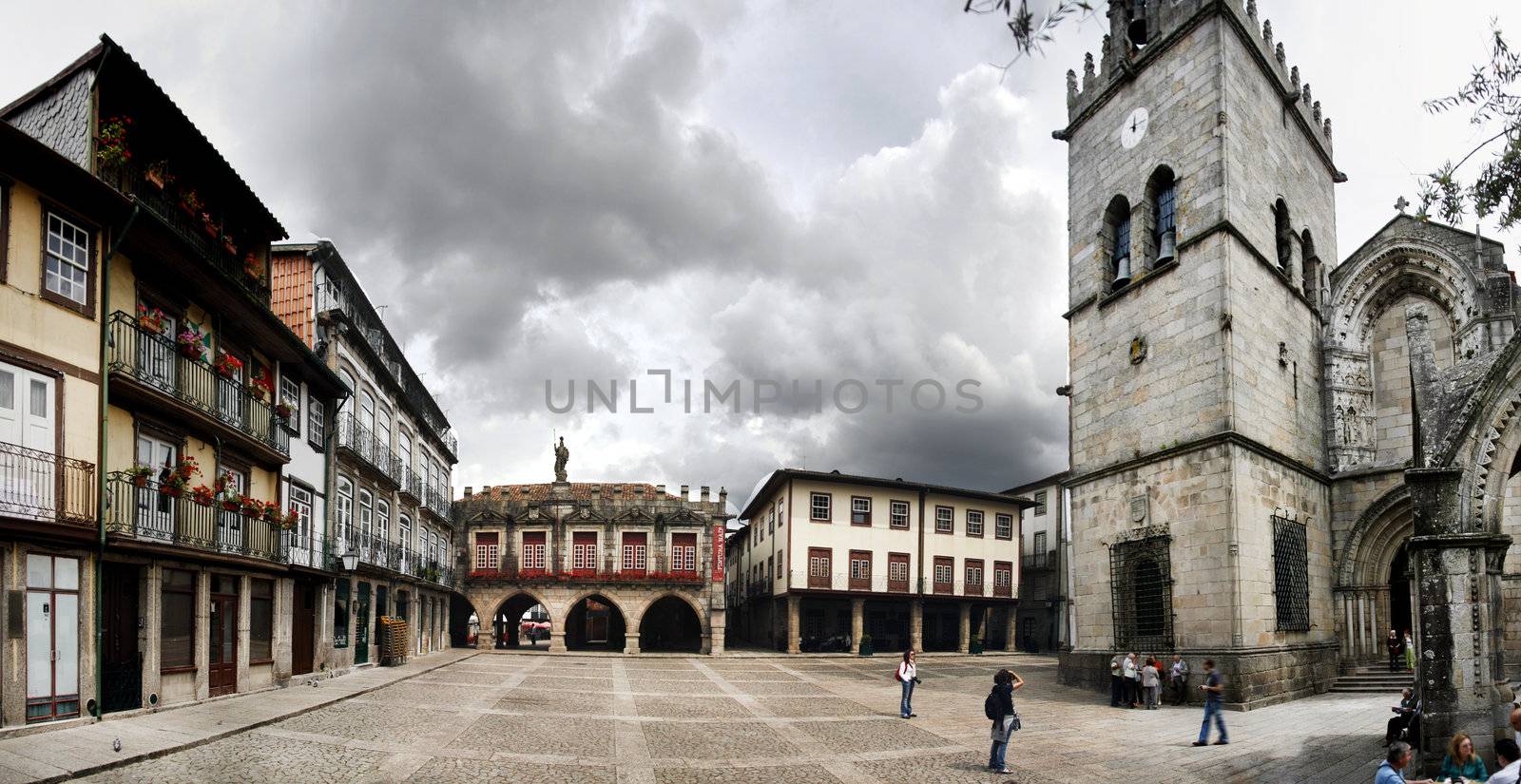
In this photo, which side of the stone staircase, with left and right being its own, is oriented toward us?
front

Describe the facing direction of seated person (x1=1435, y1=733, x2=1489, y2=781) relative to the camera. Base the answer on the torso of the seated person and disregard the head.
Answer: toward the camera

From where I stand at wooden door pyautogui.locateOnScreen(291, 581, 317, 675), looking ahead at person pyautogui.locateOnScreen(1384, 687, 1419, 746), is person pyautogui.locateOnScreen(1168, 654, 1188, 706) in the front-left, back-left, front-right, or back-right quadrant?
front-left

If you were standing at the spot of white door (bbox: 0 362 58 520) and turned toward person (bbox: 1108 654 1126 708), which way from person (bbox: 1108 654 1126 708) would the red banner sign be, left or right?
left

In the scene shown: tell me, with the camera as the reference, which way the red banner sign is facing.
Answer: facing the viewer

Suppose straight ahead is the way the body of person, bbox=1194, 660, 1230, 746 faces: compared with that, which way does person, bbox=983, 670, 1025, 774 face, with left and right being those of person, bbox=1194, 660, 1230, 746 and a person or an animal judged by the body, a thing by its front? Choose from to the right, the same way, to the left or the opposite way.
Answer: the opposite way
